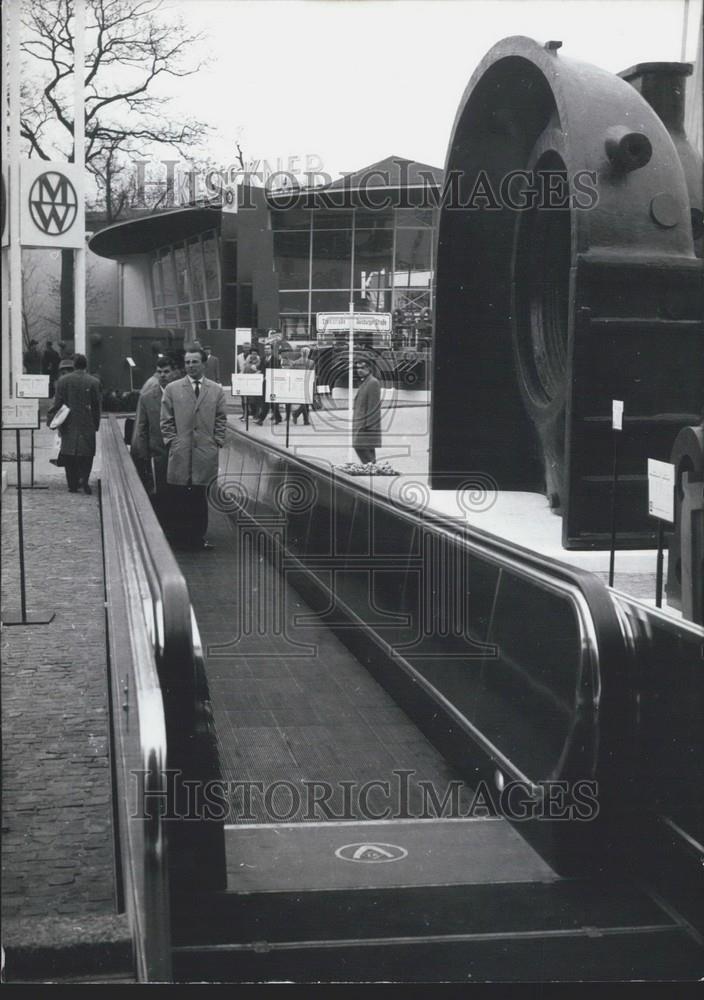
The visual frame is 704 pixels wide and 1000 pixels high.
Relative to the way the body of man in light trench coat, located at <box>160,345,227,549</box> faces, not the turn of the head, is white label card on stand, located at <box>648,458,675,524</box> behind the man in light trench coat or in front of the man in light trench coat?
in front

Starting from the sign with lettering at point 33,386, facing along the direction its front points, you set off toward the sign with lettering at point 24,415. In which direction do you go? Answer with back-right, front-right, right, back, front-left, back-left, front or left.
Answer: front

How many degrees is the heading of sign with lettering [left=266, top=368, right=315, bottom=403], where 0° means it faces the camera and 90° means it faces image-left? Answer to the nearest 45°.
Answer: approximately 0°

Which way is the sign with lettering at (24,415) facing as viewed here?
toward the camera

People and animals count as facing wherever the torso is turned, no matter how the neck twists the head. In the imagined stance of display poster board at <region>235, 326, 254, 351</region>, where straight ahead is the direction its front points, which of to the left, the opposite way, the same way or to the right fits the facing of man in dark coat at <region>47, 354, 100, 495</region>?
the opposite way

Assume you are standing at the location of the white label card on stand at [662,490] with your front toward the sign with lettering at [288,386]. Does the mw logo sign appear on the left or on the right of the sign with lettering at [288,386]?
left

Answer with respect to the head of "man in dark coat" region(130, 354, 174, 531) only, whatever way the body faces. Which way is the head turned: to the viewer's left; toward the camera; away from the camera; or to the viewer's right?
toward the camera

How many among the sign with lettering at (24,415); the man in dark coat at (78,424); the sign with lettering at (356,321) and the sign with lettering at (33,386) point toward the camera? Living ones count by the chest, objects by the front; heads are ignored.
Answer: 3

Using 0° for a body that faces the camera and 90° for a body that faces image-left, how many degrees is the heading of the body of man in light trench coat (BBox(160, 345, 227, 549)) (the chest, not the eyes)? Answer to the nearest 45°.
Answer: approximately 0°

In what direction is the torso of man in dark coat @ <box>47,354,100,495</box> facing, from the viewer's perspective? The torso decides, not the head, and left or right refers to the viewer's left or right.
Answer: facing away from the viewer
